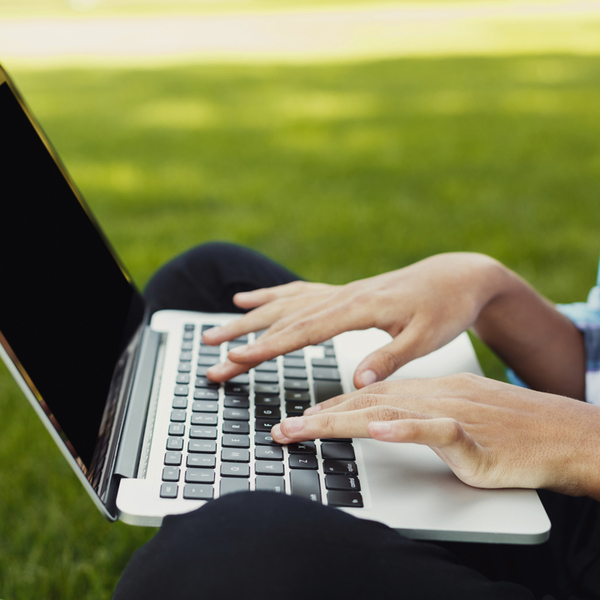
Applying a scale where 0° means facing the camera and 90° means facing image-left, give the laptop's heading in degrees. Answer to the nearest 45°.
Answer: approximately 270°
